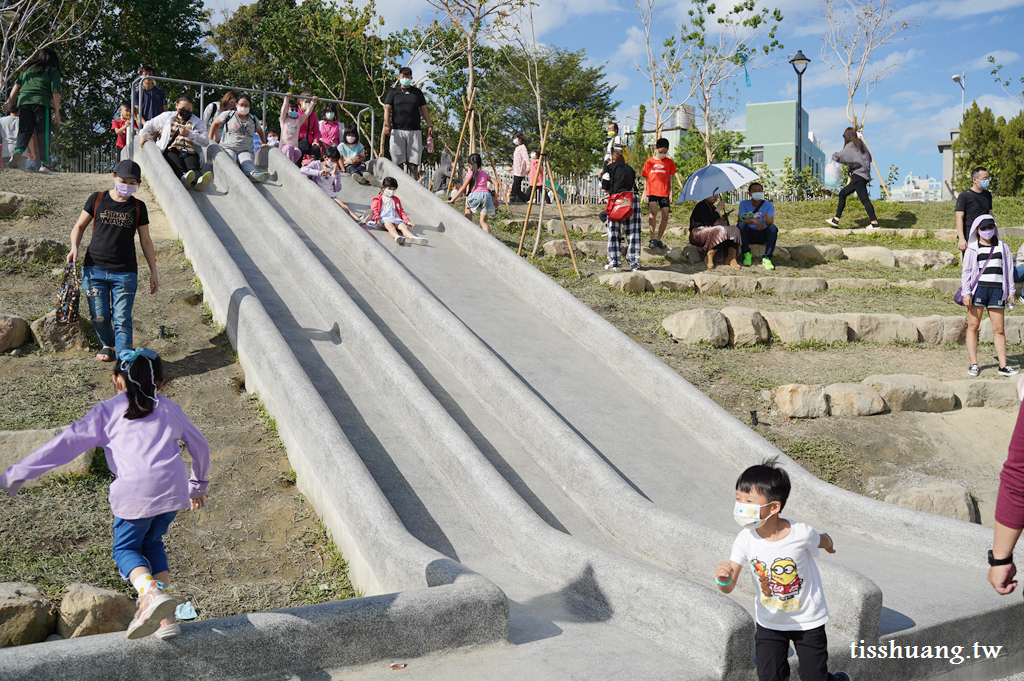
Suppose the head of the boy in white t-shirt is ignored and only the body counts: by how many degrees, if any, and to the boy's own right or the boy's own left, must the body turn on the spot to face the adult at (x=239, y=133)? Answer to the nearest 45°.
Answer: approximately 90° to the boy's own right

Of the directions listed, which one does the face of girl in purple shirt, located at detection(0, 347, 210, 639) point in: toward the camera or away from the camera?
away from the camera

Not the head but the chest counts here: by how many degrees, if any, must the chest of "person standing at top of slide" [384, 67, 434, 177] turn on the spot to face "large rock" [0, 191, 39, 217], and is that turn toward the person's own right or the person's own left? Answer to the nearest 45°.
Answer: approximately 45° to the person's own right

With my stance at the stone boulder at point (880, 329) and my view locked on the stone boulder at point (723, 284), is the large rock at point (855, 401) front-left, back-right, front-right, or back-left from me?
back-left

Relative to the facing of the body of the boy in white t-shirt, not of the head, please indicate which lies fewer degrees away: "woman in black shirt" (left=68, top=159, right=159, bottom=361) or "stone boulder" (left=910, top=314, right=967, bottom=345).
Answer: the woman in black shirt
